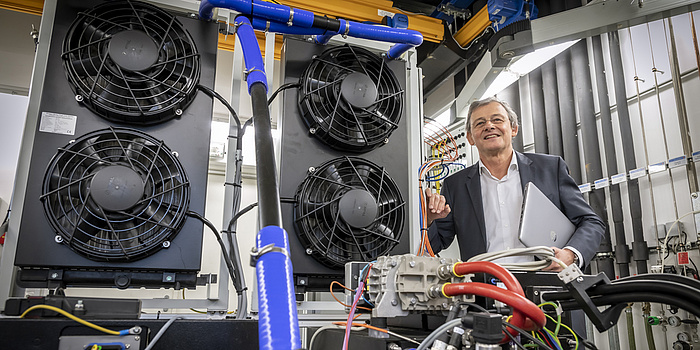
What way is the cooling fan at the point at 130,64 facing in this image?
toward the camera

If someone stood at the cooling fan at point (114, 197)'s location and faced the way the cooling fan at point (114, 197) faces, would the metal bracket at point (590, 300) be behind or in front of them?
in front

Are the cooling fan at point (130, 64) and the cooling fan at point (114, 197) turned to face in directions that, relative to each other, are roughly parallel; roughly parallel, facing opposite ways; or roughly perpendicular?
roughly parallel

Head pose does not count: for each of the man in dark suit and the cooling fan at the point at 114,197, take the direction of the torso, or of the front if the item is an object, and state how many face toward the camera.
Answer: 2

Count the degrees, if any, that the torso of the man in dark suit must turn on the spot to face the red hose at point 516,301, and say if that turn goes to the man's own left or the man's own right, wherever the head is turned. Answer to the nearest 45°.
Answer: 0° — they already face it

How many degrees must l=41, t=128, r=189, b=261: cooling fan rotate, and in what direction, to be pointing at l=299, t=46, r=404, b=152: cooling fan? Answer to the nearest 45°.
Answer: approximately 90° to its left

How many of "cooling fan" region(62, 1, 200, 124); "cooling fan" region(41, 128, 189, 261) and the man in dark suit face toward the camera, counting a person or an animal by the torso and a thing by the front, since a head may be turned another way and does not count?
3

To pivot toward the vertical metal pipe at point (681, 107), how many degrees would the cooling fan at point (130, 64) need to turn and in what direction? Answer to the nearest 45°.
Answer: approximately 90° to its left

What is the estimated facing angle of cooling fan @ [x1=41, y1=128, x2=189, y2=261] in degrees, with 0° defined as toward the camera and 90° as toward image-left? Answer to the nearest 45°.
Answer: approximately 0°

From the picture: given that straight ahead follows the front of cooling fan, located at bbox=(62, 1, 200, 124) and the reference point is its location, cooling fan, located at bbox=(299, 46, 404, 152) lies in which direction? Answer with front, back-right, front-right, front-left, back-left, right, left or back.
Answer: left

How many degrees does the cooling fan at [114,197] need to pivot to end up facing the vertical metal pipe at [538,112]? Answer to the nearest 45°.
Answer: approximately 90° to its left

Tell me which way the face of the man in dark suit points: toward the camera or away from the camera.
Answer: toward the camera
